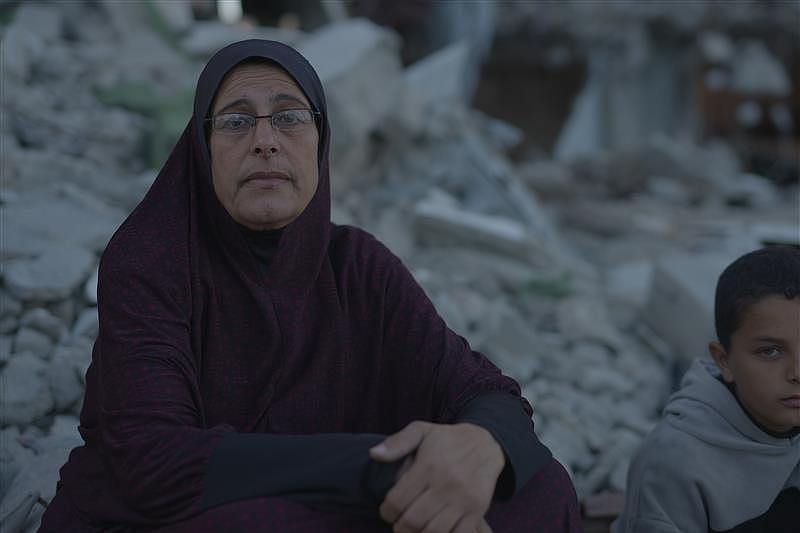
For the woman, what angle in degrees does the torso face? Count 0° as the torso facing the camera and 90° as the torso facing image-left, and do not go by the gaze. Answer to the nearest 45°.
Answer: approximately 0°

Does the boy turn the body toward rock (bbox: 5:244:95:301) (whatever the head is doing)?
no

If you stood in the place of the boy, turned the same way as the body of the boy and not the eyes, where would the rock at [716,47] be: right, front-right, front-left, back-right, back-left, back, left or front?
back-left

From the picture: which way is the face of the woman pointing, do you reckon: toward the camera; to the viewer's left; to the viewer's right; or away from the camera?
toward the camera

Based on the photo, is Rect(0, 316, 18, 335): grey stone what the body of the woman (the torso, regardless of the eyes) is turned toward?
no

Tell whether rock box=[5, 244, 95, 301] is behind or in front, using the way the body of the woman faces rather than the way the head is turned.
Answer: behind

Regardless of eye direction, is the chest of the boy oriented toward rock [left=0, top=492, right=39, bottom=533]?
no

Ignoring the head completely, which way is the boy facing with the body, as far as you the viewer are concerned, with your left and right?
facing the viewer and to the right of the viewer

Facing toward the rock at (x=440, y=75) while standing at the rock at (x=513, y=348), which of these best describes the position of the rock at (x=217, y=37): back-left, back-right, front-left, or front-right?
front-left

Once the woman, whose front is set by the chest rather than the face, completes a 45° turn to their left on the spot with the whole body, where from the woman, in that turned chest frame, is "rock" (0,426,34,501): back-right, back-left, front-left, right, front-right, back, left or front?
back

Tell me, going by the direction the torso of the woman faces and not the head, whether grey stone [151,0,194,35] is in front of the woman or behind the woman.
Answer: behind

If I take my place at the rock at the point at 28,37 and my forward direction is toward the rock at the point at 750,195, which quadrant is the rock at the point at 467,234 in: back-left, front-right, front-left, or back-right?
front-right

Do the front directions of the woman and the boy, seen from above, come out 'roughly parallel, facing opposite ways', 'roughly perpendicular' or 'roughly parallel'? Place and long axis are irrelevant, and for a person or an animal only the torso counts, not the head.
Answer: roughly parallel

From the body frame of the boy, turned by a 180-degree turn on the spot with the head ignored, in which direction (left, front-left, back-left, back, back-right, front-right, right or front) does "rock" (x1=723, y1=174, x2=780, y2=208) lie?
front-right

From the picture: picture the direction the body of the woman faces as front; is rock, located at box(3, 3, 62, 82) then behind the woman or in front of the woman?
behind
